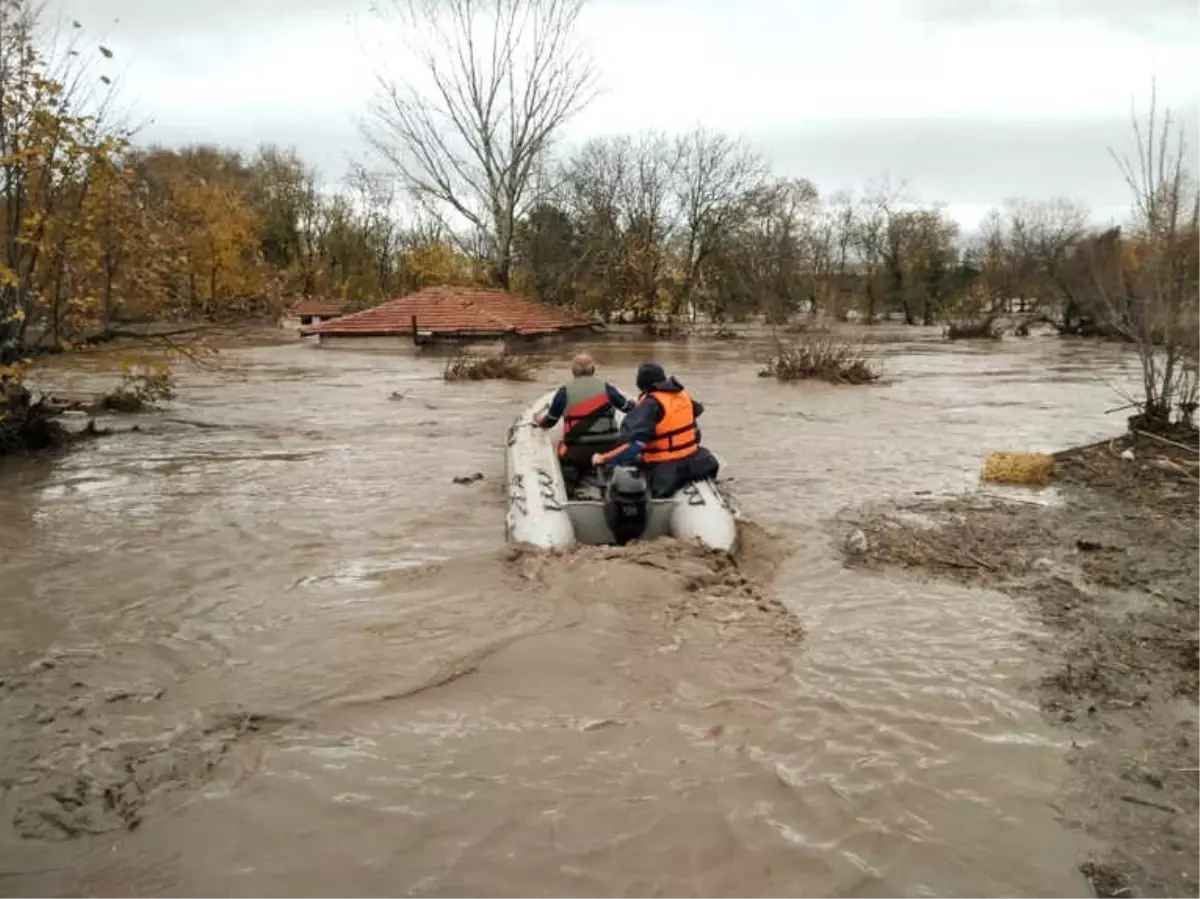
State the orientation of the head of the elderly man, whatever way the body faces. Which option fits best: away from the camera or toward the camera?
away from the camera

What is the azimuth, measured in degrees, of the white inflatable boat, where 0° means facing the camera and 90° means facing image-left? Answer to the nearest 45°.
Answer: approximately 180°

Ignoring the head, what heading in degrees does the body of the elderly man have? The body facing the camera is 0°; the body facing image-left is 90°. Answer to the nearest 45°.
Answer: approximately 180°

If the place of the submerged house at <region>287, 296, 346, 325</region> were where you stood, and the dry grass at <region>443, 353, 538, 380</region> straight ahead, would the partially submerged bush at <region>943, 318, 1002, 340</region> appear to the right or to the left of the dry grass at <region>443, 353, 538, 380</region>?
left

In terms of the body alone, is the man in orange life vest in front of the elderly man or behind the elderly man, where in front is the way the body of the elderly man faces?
behind

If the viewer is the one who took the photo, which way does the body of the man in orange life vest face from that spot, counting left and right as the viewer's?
facing away from the viewer and to the left of the viewer

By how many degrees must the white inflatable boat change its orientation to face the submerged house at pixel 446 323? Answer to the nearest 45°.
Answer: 0° — it already faces it

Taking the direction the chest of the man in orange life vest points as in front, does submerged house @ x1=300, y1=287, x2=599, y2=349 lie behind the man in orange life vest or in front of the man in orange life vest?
in front

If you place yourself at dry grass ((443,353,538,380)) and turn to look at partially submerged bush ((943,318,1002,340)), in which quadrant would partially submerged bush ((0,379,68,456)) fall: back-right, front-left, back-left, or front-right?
back-right

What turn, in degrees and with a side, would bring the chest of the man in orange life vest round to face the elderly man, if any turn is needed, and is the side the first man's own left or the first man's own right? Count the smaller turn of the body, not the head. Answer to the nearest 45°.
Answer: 0° — they already face them

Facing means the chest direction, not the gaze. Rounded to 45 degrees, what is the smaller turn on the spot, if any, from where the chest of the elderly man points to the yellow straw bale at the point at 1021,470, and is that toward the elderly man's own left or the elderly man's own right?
approximately 90° to the elderly man's own right

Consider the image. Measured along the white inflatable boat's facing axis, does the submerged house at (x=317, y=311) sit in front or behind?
in front

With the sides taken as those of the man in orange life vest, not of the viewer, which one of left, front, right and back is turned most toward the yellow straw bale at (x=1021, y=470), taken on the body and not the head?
right
